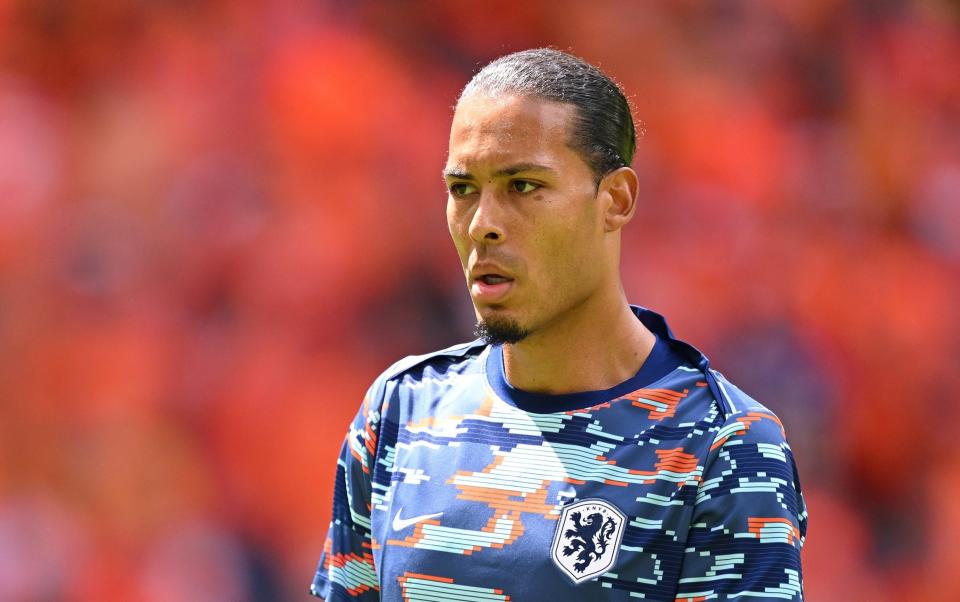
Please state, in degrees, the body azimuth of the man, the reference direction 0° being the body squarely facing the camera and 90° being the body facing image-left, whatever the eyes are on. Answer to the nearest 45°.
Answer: approximately 45°
